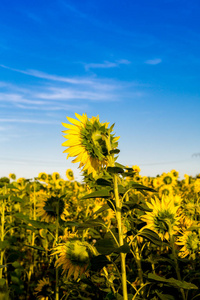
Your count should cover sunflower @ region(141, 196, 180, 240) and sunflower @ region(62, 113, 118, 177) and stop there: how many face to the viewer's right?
0
